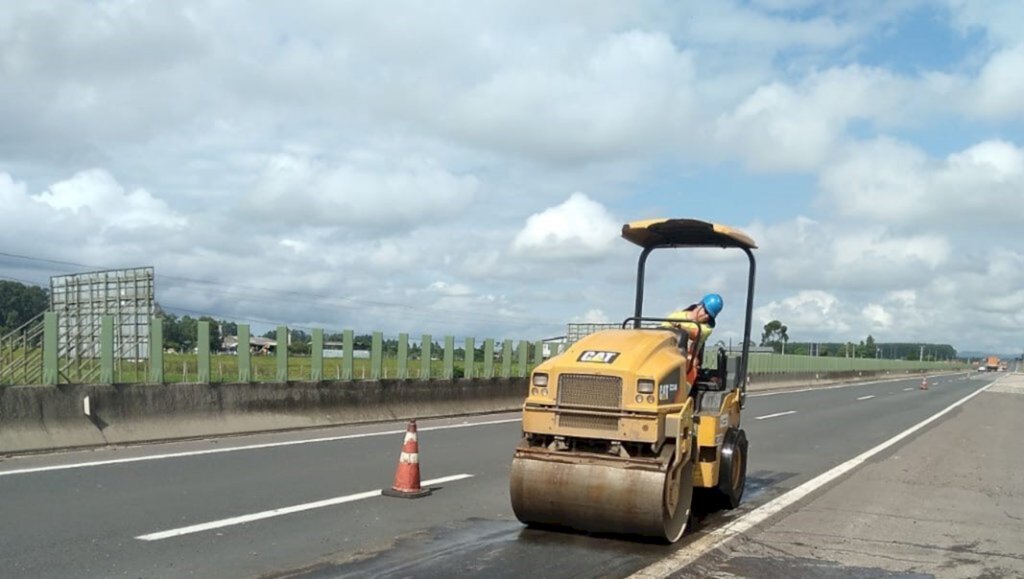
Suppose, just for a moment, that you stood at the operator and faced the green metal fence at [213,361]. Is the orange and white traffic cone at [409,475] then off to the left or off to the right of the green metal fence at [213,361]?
left

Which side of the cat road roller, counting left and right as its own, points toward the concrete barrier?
right

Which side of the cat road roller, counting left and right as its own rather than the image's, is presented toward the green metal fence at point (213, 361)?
right

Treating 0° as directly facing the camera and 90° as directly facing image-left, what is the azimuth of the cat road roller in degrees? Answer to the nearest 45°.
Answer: approximately 45°

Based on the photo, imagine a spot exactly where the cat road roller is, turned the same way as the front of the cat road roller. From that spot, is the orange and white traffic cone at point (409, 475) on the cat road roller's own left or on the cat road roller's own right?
on the cat road roller's own right
